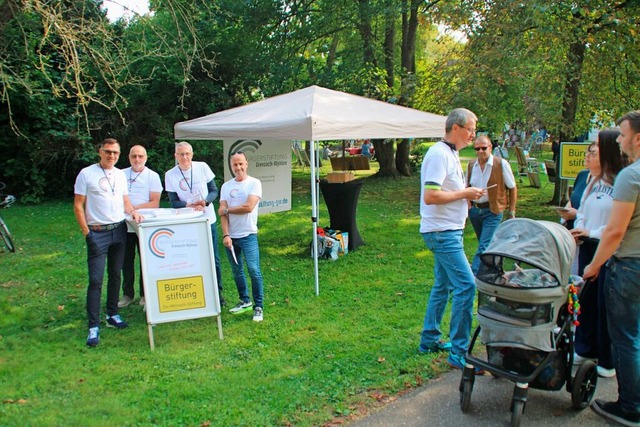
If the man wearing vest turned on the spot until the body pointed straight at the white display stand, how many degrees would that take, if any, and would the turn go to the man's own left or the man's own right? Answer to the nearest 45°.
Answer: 0° — they already face it

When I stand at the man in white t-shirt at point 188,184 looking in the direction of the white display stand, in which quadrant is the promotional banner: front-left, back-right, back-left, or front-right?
back-left

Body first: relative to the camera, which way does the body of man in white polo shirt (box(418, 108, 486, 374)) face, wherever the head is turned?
to the viewer's right

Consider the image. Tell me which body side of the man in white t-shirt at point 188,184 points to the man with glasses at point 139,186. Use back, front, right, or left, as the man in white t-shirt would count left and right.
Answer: right

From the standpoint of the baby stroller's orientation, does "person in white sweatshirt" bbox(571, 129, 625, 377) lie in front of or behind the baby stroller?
behind

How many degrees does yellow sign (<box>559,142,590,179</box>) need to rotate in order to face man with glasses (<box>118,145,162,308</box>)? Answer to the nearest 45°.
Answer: approximately 45° to its right

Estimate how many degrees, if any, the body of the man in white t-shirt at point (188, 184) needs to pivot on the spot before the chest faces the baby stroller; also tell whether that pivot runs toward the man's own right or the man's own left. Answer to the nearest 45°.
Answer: approximately 45° to the man's own left

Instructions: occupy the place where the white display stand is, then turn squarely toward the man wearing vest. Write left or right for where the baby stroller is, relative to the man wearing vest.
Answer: right

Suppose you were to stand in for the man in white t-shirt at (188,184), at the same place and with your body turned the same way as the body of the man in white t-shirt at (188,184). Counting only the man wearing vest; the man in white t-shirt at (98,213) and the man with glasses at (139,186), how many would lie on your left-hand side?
1

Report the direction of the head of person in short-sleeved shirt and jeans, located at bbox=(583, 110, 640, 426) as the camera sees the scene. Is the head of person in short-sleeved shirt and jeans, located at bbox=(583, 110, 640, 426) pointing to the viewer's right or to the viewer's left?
to the viewer's left

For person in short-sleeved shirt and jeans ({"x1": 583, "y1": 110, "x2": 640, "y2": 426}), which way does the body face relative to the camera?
to the viewer's left

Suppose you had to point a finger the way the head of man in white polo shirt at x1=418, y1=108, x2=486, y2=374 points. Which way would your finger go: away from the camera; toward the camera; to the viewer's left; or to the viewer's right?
to the viewer's right

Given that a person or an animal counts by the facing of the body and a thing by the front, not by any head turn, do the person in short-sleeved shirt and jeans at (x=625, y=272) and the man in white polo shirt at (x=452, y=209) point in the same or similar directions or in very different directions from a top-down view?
very different directions

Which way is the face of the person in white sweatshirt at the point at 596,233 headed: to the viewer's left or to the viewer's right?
to the viewer's left

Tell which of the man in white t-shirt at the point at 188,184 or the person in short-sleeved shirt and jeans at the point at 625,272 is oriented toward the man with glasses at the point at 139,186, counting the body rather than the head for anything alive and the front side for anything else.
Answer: the person in short-sleeved shirt and jeans
